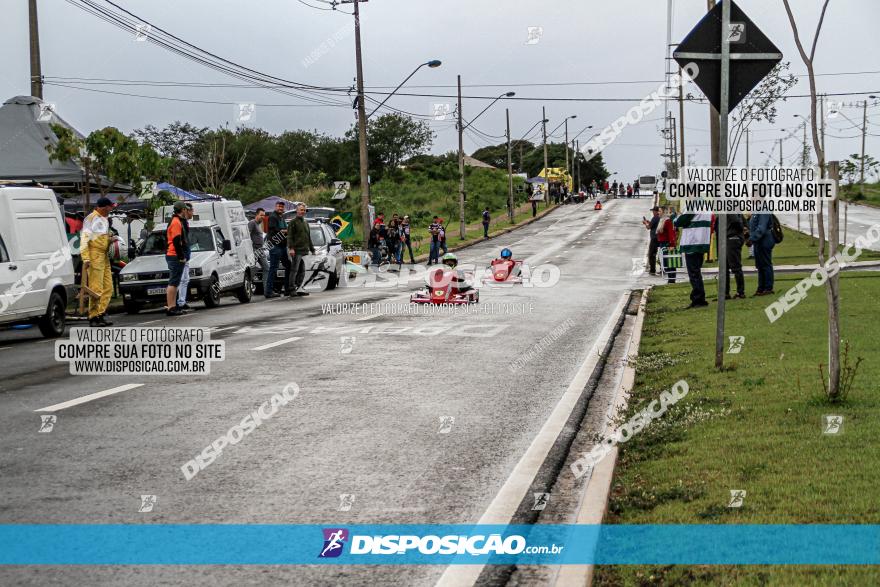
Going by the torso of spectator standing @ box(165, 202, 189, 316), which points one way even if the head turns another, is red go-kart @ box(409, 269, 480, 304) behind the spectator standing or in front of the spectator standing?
in front

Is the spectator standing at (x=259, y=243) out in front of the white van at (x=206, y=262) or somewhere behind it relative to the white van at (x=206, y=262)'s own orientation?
behind

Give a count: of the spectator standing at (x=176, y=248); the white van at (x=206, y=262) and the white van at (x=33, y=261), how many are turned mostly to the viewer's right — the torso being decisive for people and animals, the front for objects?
1

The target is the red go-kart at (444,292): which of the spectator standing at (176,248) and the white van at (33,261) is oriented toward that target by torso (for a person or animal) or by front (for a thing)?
the spectator standing

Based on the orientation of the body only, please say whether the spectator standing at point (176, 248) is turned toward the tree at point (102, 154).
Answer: no

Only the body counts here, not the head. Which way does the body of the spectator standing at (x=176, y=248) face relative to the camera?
to the viewer's right

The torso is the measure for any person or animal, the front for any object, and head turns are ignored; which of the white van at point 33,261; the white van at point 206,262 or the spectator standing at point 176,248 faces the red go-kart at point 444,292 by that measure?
the spectator standing

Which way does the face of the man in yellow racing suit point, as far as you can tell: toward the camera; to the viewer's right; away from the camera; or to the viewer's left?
to the viewer's right

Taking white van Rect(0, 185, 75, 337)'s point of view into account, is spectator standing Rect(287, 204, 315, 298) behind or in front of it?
behind

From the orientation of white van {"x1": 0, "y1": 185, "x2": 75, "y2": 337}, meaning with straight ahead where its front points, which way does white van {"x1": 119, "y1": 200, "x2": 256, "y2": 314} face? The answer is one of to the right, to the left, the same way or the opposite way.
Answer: the same way

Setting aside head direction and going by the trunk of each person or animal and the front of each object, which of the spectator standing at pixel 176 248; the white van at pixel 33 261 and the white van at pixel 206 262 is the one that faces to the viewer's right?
the spectator standing

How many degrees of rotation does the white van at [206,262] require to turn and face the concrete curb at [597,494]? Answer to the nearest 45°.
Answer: approximately 45° to its left

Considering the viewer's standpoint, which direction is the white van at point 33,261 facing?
facing the viewer and to the left of the viewer

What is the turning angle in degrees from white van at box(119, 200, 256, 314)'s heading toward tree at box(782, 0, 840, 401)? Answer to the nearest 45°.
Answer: approximately 45° to its left

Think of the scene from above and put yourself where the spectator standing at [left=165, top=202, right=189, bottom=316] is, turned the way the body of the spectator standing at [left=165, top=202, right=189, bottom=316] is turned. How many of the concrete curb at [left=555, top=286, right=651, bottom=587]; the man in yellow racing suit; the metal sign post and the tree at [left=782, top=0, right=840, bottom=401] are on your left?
0

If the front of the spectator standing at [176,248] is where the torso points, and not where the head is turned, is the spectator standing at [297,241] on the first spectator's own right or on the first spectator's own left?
on the first spectator's own left

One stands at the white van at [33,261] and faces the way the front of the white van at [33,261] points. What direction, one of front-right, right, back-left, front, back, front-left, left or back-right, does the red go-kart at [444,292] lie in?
back-left

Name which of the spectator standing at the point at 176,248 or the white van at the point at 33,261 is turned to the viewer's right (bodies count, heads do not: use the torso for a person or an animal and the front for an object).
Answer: the spectator standing

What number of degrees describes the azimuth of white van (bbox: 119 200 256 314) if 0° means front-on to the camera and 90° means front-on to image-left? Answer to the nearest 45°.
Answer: approximately 45°
